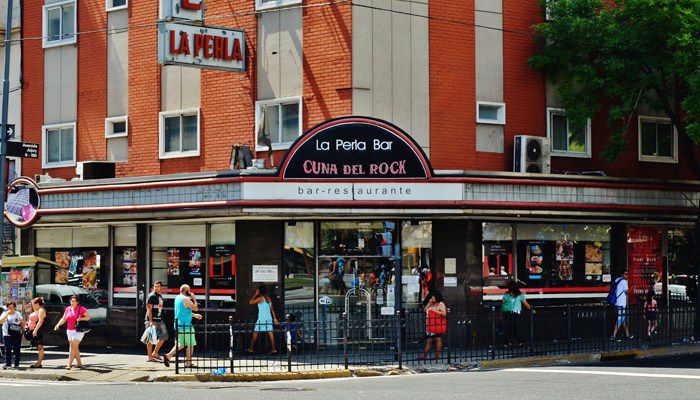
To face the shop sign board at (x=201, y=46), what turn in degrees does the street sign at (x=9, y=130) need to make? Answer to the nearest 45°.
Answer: approximately 135° to its left

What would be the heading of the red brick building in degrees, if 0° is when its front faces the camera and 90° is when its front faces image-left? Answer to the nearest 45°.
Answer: approximately 0°

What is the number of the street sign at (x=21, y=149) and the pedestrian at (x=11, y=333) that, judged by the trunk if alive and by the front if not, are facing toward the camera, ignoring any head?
2

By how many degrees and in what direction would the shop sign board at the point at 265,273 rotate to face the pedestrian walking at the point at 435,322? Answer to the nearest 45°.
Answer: approximately 45° to its left

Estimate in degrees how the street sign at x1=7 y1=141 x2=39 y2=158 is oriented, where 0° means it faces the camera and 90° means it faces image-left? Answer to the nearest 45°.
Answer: approximately 0°

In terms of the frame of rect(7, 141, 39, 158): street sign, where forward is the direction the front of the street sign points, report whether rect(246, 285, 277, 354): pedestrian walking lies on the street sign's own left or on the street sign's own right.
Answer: on the street sign's own left
